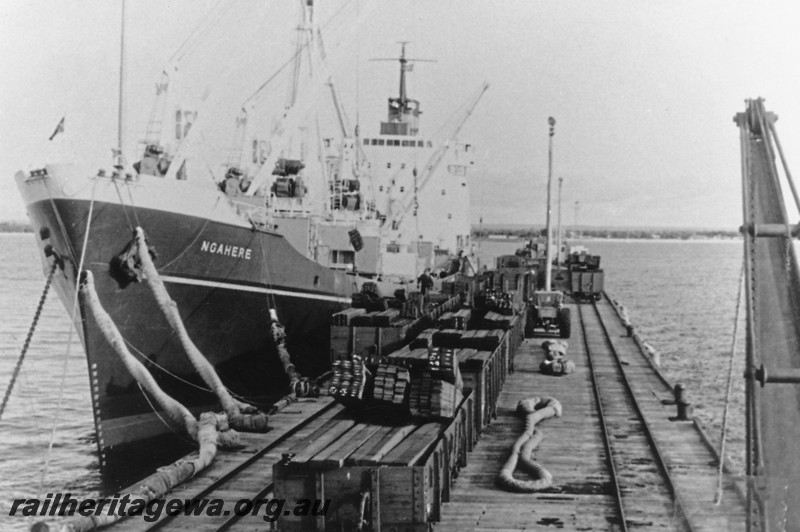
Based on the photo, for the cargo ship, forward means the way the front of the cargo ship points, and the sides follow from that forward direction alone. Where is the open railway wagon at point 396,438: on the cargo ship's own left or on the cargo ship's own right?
on the cargo ship's own left

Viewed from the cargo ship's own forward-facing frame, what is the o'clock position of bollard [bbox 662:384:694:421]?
The bollard is roughly at 11 o'clock from the cargo ship.

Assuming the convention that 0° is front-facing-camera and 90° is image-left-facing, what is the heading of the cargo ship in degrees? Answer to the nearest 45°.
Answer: approximately 45°

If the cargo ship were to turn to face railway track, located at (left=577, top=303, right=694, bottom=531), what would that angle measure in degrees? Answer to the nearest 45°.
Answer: approximately 90° to its left

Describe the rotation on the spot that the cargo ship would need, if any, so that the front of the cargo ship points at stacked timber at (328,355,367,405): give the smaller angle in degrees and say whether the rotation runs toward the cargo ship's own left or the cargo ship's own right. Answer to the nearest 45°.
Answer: approximately 45° to the cargo ship's own left

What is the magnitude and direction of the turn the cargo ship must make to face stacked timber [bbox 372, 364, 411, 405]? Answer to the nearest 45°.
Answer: approximately 45° to its left

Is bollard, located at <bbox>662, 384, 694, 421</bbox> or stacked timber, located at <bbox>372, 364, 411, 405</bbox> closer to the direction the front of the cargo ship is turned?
the stacked timber
